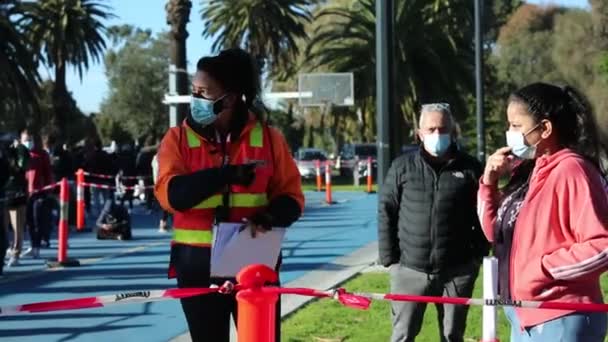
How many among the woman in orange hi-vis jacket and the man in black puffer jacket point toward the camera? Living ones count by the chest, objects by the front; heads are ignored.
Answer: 2

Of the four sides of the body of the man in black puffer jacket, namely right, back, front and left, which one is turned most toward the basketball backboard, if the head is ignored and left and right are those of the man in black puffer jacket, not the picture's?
back

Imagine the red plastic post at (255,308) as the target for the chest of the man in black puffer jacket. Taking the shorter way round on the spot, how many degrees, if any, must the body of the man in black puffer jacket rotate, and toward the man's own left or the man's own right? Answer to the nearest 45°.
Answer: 0° — they already face it

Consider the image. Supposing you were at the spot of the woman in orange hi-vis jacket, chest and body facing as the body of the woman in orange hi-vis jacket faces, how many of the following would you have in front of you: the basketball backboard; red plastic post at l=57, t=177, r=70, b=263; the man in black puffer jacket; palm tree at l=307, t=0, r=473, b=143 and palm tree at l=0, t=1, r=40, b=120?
0

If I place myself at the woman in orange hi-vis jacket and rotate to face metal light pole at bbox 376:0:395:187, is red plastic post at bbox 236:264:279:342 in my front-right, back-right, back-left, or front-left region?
back-right

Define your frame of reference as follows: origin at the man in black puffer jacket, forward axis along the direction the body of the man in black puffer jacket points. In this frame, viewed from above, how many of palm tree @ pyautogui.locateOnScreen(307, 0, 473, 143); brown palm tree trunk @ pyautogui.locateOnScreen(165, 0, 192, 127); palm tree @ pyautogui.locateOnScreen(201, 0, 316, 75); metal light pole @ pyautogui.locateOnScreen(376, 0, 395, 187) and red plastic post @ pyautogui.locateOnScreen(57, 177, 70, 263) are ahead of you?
0

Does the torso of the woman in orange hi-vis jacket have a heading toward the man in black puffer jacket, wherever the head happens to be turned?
no

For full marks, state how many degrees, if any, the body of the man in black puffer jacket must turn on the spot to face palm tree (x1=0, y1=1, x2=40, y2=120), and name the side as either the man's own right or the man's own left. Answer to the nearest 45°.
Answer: approximately 135° to the man's own right

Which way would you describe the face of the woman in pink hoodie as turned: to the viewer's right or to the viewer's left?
to the viewer's left

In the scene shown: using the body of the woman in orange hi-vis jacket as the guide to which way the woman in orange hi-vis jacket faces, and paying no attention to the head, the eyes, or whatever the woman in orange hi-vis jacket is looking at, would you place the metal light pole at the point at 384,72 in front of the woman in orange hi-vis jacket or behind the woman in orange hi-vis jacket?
behind

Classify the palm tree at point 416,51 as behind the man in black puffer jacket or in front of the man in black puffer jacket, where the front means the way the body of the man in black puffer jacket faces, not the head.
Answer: behind

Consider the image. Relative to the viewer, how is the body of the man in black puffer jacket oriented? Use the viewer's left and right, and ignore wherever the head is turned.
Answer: facing the viewer

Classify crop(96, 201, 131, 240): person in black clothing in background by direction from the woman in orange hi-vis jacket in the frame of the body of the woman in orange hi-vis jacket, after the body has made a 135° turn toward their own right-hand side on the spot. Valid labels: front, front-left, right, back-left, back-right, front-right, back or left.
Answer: front-right

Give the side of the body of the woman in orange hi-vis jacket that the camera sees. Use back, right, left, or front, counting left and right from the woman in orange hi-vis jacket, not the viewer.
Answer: front

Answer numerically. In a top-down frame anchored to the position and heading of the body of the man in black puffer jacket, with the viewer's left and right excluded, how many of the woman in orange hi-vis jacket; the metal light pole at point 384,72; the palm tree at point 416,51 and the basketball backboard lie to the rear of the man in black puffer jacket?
3

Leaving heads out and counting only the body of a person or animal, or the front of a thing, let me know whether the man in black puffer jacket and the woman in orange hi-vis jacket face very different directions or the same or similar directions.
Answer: same or similar directions

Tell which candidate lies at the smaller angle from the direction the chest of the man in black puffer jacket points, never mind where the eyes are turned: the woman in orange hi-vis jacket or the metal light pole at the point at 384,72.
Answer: the woman in orange hi-vis jacket
